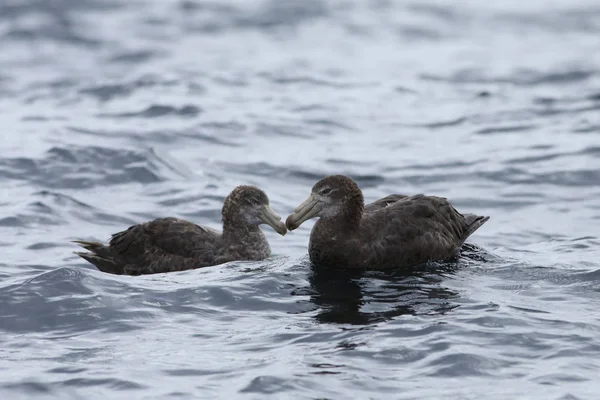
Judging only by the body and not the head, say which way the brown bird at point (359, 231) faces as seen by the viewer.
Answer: to the viewer's left

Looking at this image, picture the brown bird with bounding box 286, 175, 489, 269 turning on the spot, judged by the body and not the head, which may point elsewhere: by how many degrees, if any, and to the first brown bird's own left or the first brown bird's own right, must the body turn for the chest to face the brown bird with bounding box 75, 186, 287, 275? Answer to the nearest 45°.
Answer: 0° — it already faces it

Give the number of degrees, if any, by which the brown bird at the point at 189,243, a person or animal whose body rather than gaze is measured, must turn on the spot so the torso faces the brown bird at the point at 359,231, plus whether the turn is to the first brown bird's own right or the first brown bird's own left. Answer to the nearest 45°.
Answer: approximately 45° to the first brown bird's own right

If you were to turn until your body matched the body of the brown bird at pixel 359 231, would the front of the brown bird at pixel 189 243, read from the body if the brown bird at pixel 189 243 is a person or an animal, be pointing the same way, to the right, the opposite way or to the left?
the opposite way

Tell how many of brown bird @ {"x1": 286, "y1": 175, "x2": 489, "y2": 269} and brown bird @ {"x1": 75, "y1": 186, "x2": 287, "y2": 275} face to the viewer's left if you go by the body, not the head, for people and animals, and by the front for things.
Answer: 1

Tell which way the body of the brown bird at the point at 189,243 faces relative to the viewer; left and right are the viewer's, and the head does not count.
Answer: facing to the right of the viewer
